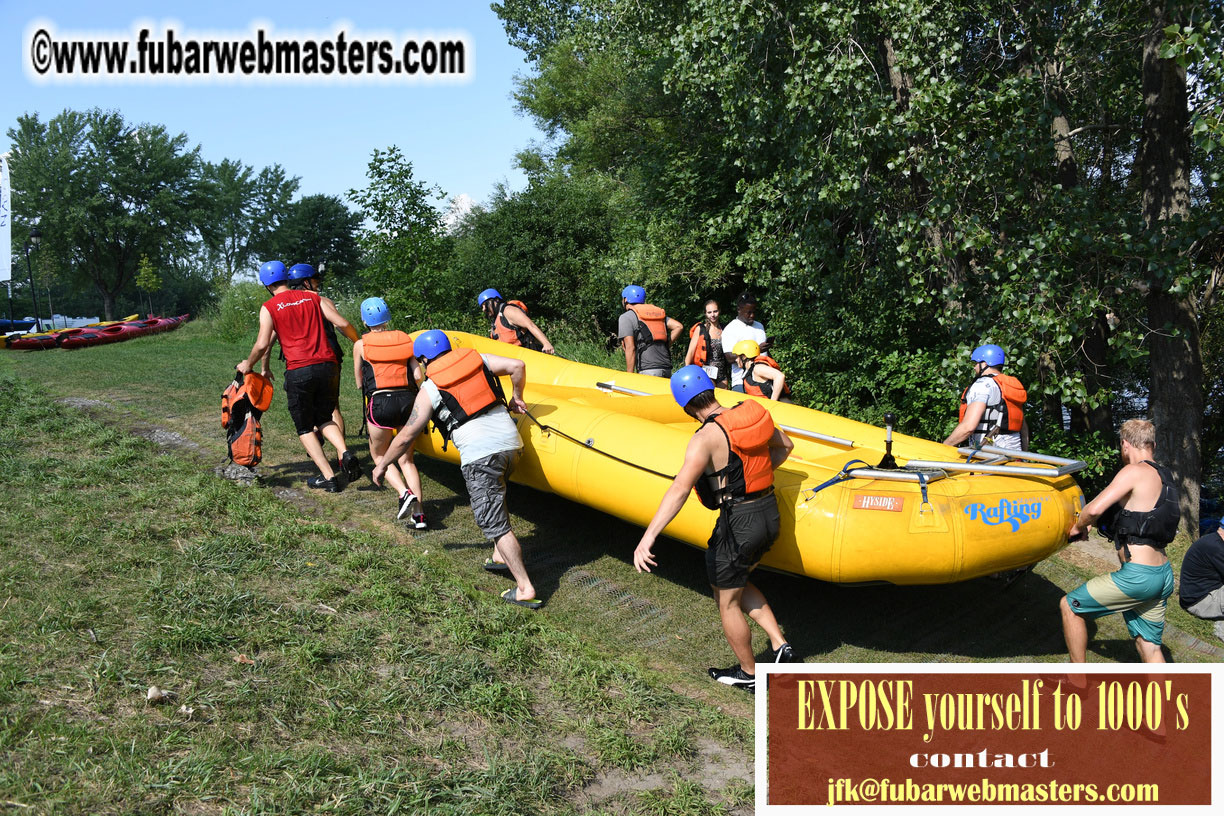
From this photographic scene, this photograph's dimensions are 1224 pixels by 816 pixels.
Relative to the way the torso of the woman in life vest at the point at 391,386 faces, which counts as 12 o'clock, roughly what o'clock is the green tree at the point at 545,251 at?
The green tree is roughly at 2 o'clock from the woman in life vest.

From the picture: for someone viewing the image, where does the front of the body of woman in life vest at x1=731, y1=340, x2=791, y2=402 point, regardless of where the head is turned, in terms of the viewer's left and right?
facing to the left of the viewer

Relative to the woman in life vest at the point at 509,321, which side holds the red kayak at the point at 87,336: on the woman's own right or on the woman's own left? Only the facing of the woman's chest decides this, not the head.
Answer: on the woman's own right

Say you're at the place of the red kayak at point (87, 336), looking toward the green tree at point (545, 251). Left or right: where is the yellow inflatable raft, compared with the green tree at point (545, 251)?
right

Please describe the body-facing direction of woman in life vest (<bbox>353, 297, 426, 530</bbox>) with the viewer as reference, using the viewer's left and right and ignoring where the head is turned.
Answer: facing away from the viewer and to the left of the viewer

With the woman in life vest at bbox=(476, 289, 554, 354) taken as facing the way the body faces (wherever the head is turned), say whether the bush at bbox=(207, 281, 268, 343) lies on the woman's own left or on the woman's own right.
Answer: on the woman's own right

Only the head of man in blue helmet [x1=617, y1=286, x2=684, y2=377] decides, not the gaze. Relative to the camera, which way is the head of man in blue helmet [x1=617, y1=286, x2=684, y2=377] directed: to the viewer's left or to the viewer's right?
to the viewer's left

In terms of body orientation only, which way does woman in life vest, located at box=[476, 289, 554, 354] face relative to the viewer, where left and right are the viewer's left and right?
facing to the left of the viewer
